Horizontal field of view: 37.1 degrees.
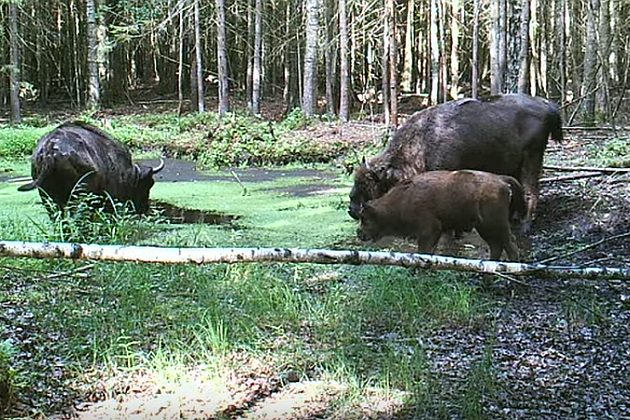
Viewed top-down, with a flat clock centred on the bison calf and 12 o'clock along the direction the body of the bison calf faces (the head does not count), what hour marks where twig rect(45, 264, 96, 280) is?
The twig is roughly at 11 o'clock from the bison calf.

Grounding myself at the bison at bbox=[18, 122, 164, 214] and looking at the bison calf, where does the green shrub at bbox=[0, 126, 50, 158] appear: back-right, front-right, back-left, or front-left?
back-left

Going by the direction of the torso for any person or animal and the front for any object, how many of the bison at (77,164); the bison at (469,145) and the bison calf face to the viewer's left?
2

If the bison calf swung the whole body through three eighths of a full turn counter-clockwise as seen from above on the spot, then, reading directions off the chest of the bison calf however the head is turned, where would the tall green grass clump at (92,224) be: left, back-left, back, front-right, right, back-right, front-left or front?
back-right

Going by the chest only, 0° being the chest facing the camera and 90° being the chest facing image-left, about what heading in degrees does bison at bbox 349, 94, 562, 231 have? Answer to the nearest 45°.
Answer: approximately 90°

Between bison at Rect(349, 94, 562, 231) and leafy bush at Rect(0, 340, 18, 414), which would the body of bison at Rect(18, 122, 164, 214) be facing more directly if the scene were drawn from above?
the bison

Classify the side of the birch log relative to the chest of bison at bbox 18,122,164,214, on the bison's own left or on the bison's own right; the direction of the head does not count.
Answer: on the bison's own right

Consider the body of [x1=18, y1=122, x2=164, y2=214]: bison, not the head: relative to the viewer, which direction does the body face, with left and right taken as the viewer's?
facing to the right of the viewer

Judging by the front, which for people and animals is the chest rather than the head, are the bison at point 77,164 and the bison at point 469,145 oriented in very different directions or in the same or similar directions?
very different directions

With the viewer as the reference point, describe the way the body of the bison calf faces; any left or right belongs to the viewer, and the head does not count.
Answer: facing to the left of the viewer

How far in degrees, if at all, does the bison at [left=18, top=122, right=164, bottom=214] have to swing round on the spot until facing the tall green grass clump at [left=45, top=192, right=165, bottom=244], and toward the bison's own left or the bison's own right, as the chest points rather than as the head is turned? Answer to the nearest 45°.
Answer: approximately 90° to the bison's own right

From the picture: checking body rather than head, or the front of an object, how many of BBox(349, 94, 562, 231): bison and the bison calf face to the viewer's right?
0
